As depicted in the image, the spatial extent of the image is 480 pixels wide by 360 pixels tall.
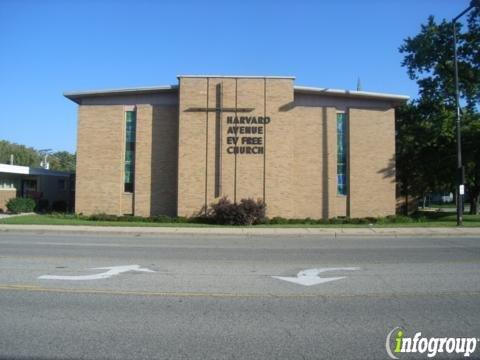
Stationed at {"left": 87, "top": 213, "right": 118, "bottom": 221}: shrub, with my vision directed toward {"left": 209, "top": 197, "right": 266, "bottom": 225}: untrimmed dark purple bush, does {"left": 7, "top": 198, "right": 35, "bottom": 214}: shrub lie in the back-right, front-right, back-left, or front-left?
back-left

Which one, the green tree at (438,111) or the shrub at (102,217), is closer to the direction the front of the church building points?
the shrub

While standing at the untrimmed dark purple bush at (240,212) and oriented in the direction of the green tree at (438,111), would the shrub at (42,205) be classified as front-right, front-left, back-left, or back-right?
back-left

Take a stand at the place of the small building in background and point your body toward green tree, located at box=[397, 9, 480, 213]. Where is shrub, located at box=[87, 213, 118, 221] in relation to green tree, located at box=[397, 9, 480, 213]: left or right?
right

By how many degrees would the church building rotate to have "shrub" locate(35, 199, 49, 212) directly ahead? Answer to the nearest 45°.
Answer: approximately 135° to its right

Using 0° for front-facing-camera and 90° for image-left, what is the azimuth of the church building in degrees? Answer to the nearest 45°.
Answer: approximately 0°

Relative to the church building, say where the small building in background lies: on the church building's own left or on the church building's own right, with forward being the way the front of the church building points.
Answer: on the church building's own right

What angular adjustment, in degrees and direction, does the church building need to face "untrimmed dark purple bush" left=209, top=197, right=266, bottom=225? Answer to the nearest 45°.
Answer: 0° — it already faces it

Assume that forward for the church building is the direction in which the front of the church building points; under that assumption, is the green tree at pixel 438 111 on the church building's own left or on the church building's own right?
on the church building's own left

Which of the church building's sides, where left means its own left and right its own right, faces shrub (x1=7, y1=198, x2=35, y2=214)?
right

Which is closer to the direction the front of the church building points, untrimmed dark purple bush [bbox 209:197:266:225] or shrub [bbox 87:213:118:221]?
the untrimmed dark purple bush

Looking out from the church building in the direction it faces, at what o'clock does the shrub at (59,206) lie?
The shrub is roughly at 4 o'clock from the church building.
